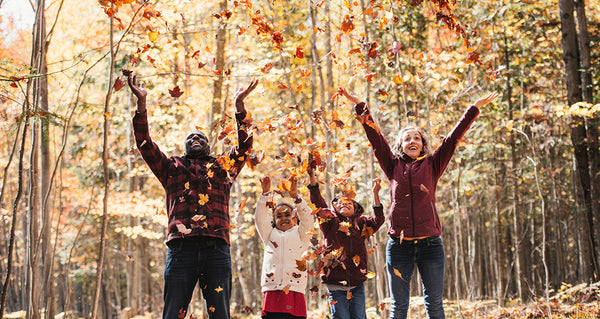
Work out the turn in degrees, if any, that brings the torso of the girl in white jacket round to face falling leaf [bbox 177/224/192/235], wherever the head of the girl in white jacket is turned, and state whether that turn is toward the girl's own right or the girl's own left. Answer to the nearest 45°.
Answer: approximately 45° to the girl's own right

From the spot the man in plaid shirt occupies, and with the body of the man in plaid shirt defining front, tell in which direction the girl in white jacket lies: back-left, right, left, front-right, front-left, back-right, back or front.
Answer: back-left

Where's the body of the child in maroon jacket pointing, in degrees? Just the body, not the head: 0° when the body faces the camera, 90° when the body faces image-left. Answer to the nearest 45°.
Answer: approximately 0°
